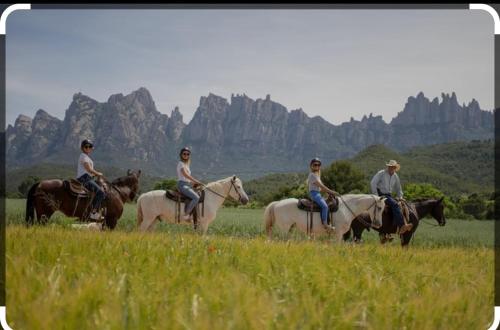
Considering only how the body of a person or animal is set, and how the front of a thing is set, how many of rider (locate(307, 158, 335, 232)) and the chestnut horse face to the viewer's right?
2

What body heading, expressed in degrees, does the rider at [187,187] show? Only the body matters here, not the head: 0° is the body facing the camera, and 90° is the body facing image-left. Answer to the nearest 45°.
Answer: approximately 270°

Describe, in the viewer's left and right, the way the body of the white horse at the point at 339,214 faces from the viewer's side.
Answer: facing to the right of the viewer

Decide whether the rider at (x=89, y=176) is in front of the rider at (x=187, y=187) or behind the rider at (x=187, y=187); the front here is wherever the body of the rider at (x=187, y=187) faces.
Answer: behind

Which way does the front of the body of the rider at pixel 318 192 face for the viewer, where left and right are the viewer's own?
facing to the right of the viewer

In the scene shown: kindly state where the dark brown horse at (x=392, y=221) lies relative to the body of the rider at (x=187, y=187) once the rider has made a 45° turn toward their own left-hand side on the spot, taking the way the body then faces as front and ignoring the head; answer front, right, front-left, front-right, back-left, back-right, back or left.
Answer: front-right

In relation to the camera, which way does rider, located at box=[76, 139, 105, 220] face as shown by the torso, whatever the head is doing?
to the viewer's right

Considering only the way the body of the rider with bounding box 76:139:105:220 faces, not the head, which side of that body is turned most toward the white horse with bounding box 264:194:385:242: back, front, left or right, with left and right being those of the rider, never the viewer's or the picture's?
front

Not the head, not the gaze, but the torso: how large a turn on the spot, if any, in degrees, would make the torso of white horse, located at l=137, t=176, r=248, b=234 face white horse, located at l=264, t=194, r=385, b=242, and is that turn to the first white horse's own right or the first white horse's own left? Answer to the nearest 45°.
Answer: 0° — it already faces it

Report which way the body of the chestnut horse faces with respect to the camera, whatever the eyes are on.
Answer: to the viewer's right
